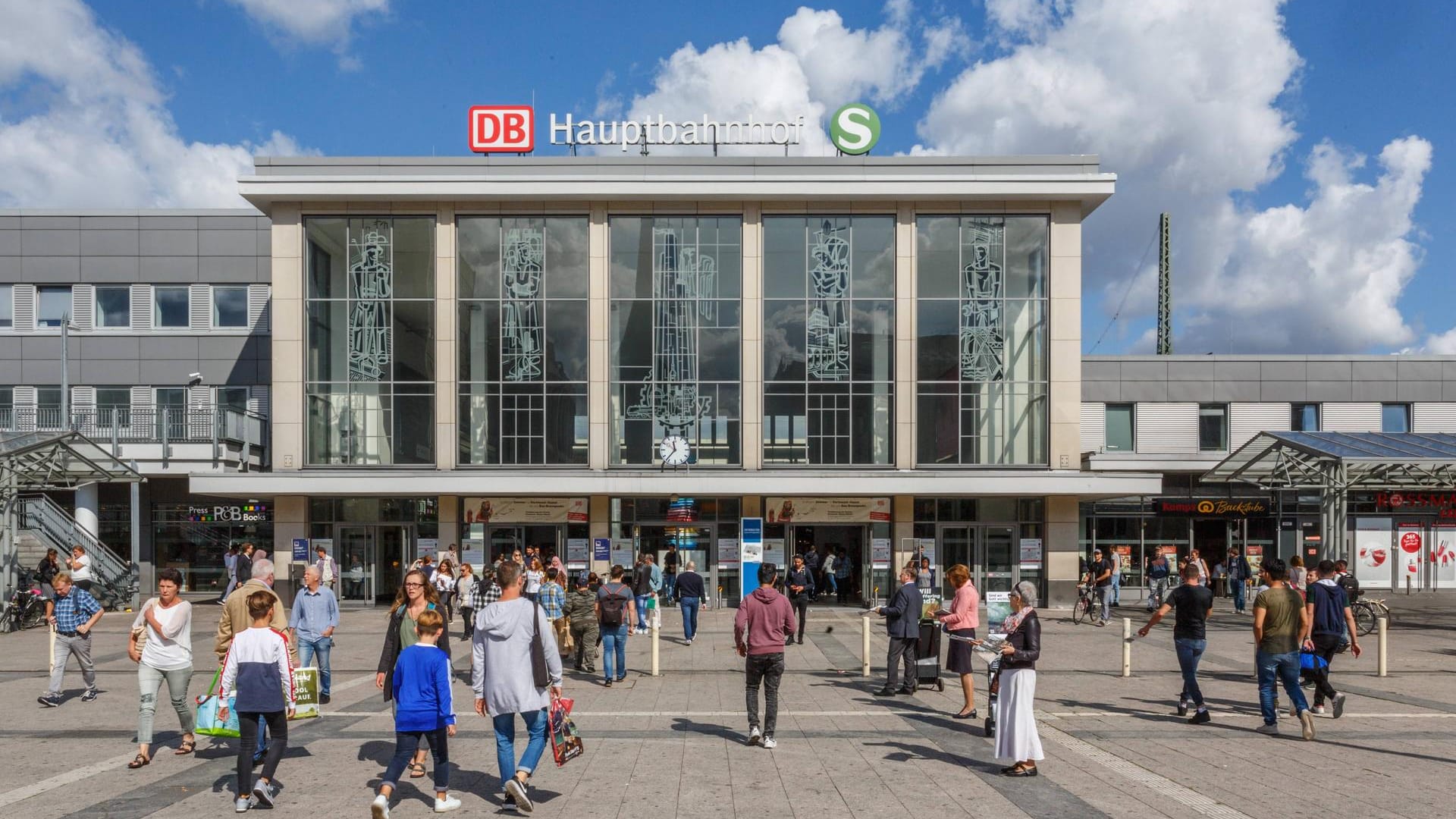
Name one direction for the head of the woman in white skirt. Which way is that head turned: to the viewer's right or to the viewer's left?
to the viewer's left

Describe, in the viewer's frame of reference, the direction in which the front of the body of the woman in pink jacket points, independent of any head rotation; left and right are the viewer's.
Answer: facing to the left of the viewer

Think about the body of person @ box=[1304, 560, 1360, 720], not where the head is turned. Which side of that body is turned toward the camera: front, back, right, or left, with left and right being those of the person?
back

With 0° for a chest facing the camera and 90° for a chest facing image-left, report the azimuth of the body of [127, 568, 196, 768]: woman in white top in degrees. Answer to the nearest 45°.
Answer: approximately 45°

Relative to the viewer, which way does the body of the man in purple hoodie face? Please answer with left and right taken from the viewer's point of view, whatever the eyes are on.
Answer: facing away from the viewer

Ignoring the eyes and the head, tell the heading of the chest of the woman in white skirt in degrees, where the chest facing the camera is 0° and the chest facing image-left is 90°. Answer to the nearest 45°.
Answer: approximately 90°

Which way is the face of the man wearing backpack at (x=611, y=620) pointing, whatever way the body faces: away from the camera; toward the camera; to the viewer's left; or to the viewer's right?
away from the camera

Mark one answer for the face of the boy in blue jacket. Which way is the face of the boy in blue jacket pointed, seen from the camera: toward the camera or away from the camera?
away from the camera
